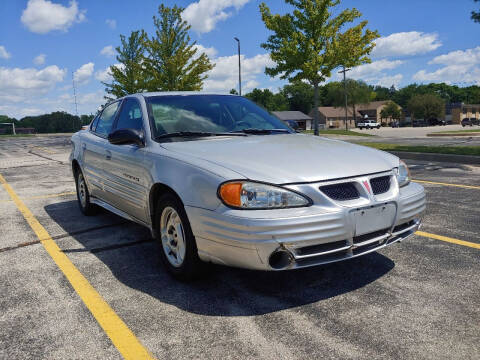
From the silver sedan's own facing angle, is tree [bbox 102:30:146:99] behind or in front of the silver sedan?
behind

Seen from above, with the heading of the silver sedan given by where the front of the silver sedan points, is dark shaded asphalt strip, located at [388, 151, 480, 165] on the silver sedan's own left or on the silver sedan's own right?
on the silver sedan's own left

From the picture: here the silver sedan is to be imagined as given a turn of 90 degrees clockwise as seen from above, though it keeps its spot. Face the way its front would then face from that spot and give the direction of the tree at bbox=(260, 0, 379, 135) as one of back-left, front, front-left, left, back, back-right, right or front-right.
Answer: back-right

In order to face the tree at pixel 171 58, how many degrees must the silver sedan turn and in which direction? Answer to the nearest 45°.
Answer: approximately 135° to its left

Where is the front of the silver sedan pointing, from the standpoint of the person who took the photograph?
facing the viewer and to the right of the viewer
